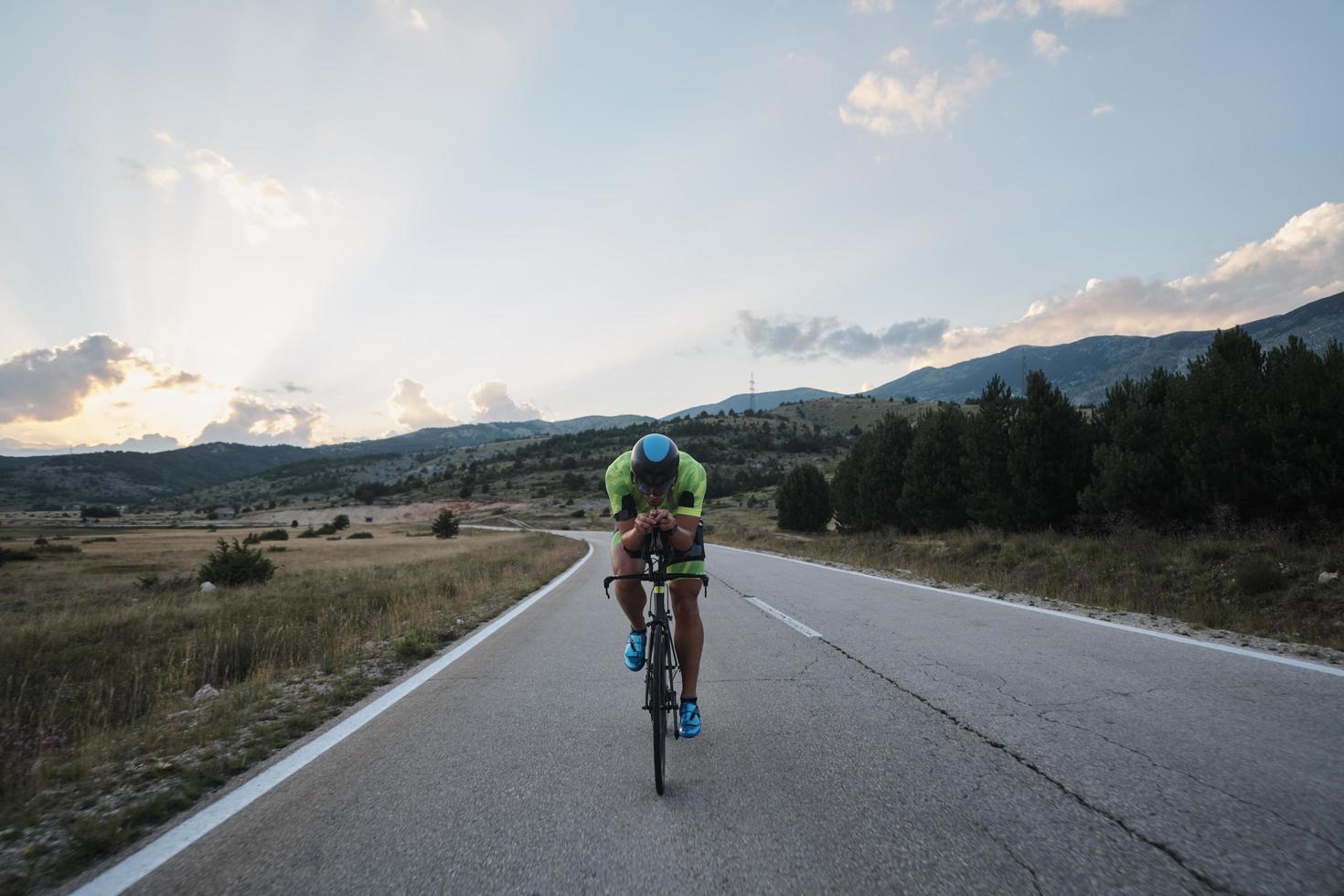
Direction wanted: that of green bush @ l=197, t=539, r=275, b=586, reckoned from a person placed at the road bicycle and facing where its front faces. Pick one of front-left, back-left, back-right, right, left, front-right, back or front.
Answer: back-right

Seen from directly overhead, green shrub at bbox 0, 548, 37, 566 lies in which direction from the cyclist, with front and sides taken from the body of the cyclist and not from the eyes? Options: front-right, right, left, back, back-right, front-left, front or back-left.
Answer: back-right

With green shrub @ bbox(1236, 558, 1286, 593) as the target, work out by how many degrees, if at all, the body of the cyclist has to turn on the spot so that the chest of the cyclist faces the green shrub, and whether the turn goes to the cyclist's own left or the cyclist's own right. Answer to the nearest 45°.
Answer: approximately 135° to the cyclist's own left

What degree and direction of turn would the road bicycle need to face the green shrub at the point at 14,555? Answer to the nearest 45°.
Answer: approximately 135° to its right

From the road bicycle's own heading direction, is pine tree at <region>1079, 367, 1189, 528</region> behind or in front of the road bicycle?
behind

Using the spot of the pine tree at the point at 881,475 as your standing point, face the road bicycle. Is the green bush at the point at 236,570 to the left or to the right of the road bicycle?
right

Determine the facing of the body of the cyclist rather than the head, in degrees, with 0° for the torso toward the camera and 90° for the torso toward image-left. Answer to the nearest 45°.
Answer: approximately 0°

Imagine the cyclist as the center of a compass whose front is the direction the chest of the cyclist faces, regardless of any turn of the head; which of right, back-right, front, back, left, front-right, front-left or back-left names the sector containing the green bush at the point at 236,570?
back-right

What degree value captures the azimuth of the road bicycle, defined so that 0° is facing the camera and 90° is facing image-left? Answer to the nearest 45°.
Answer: approximately 0°

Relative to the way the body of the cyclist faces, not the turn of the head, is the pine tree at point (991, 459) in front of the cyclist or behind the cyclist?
behind

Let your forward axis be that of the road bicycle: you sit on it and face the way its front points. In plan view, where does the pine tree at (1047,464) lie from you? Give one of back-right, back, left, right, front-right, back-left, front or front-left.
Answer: back-left

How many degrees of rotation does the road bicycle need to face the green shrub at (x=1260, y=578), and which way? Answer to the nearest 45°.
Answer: approximately 135° to its left
